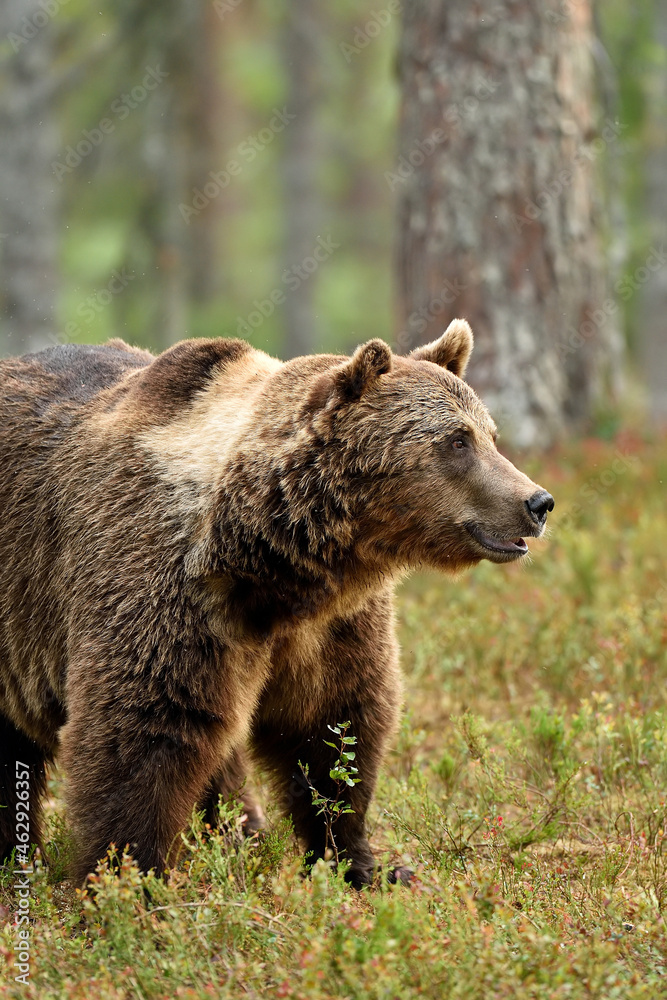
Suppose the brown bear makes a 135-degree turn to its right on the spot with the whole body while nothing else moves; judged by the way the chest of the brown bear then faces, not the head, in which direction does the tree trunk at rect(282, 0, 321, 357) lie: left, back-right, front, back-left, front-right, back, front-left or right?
right

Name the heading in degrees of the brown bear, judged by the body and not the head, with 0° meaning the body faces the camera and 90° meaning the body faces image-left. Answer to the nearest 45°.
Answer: approximately 315°

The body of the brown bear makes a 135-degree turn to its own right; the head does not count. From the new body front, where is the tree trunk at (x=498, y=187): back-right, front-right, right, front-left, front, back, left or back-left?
right

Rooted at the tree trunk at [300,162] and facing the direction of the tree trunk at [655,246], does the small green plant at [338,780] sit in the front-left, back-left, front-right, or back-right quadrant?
front-right

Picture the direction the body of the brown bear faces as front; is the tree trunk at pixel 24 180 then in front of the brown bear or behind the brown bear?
behind

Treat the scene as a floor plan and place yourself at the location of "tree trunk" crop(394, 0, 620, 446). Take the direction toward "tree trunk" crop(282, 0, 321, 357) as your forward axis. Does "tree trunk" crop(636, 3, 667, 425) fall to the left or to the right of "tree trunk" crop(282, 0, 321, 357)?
right
